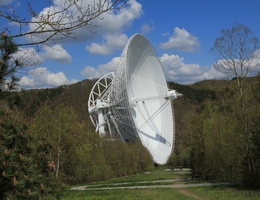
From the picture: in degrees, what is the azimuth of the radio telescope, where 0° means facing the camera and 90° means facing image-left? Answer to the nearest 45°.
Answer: approximately 270°

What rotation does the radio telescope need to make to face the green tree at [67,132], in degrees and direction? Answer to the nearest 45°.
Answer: approximately 135° to its right
